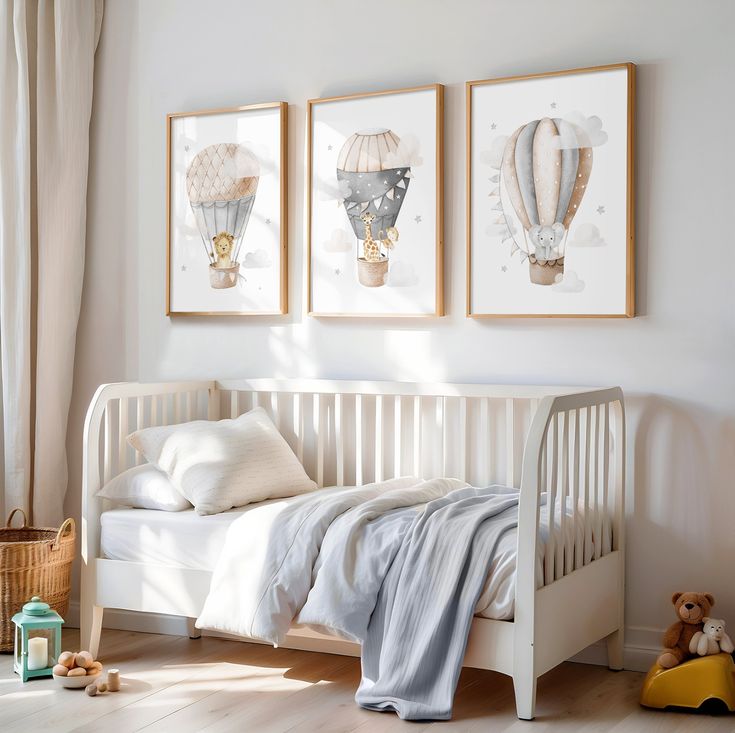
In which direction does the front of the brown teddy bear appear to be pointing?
toward the camera

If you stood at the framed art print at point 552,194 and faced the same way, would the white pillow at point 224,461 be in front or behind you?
in front

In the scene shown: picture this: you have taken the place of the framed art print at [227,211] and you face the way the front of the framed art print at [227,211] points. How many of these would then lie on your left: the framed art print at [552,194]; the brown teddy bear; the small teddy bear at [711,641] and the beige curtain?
3

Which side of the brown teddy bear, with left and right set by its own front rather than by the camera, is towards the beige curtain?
right

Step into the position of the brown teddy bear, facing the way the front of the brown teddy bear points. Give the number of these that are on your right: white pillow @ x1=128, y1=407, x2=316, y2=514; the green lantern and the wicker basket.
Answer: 3
